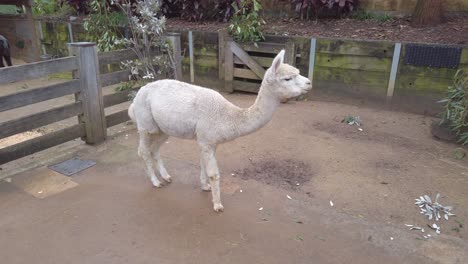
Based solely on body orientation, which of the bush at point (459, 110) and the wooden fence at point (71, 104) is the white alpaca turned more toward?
the bush

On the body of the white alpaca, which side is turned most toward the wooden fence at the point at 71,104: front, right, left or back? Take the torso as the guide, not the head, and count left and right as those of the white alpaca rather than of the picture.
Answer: back

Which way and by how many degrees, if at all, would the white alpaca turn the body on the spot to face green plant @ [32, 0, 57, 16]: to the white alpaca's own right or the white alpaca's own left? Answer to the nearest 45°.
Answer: approximately 180°

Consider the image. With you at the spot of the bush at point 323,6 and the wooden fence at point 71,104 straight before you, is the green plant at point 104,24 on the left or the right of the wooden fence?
right

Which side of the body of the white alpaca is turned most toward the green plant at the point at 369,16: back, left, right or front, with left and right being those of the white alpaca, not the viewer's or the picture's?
left

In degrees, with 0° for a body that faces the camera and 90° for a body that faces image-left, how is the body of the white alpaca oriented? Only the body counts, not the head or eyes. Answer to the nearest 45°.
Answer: approximately 315°

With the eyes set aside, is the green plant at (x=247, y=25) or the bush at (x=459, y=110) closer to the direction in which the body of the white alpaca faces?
the bush

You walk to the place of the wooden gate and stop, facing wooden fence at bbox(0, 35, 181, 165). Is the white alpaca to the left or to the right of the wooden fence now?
left

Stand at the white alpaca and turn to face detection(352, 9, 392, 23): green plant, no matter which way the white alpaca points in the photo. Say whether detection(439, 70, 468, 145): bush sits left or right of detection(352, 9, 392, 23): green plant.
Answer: right

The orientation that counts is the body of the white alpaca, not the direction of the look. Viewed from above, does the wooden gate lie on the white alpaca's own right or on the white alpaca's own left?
on the white alpaca's own left
